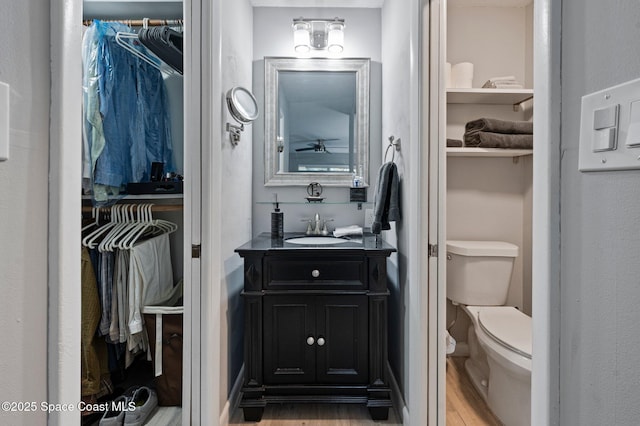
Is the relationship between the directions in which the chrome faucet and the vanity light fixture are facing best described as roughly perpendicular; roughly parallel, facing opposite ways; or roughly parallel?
roughly parallel

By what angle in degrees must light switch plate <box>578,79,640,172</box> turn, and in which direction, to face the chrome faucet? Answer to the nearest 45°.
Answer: approximately 90° to its right

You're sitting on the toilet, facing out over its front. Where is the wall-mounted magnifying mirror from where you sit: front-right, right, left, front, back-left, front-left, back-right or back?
right

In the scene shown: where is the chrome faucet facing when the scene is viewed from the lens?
facing the viewer

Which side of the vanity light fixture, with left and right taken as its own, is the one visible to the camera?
front

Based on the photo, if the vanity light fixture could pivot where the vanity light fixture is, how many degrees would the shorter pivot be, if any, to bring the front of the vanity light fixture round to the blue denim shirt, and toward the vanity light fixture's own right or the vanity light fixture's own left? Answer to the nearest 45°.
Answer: approximately 45° to the vanity light fixture's own right

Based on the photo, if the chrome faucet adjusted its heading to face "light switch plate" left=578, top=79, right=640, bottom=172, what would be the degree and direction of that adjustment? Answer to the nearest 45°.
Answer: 0° — it already faces it

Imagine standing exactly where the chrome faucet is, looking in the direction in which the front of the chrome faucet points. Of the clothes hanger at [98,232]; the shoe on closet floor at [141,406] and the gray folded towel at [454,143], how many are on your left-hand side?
1

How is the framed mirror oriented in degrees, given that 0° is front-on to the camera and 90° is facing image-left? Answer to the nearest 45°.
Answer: approximately 0°

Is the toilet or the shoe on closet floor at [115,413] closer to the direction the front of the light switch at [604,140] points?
the shoe on closet floor

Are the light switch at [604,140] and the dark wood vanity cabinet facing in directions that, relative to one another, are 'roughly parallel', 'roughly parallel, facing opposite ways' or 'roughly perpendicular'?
roughly perpendicular

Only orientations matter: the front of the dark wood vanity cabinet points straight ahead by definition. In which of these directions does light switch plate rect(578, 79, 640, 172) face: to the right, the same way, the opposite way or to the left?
to the right

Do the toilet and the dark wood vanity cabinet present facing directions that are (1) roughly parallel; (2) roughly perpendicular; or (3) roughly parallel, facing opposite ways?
roughly parallel
